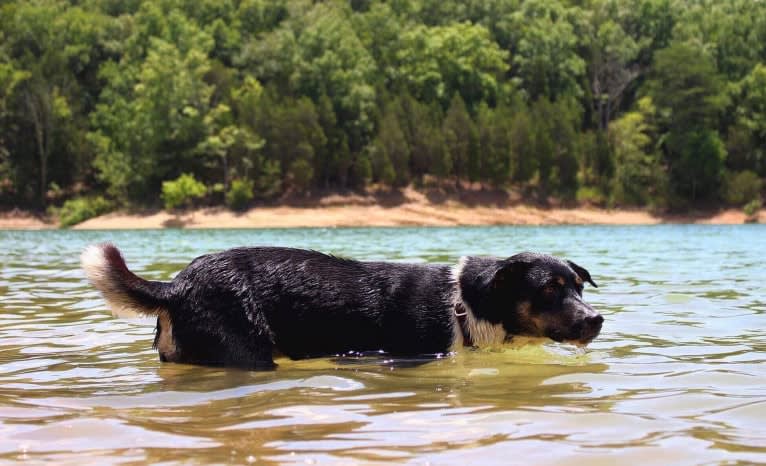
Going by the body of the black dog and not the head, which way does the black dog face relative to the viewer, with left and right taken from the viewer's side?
facing to the right of the viewer
